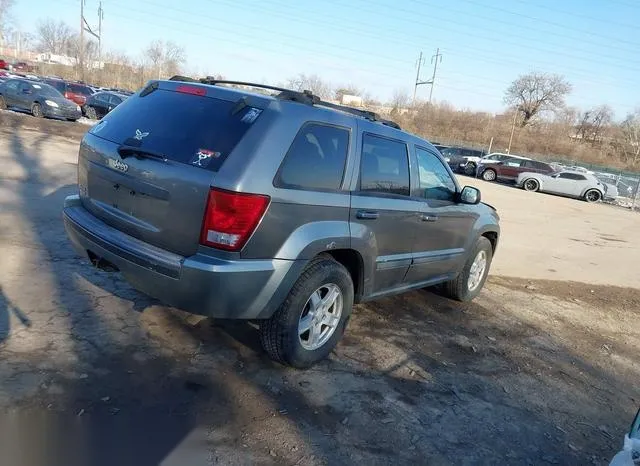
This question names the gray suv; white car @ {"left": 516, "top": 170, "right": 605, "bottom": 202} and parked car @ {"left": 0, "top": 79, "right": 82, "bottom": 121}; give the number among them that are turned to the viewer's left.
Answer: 1

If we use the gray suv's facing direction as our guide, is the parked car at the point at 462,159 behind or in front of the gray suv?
in front

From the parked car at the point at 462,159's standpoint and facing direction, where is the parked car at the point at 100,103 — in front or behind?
in front

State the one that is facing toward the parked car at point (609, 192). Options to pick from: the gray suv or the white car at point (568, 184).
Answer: the gray suv

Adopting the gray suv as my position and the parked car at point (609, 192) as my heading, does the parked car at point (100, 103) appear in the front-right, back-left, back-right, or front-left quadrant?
front-left

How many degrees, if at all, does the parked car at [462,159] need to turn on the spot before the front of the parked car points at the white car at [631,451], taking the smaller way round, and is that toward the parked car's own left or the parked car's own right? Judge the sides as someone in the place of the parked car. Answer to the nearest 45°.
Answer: approximately 45° to the parked car's own left

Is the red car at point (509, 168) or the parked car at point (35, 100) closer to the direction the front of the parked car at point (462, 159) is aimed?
the parked car

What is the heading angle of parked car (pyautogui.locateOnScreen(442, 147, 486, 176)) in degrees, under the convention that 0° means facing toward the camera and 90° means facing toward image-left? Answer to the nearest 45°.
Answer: approximately 45°

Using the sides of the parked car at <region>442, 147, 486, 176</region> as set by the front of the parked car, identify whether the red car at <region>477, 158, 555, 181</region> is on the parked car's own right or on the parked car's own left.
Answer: on the parked car's own left

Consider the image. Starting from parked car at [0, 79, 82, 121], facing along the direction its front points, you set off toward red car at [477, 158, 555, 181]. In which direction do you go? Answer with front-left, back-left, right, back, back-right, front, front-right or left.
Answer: front-left

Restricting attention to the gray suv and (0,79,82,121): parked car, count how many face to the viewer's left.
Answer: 0

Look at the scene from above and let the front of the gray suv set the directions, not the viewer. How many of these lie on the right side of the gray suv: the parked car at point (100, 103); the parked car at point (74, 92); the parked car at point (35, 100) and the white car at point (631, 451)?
1

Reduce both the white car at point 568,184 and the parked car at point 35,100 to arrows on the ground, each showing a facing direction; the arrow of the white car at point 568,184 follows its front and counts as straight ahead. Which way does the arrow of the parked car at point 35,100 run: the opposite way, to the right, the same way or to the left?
the opposite way

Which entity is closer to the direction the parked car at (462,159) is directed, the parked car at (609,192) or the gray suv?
the gray suv

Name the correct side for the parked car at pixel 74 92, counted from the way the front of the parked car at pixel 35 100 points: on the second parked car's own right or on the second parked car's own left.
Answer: on the second parked car's own left

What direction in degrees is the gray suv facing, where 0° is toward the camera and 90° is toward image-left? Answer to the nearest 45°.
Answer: approximately 225°

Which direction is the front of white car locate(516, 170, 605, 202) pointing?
to the viewer's left

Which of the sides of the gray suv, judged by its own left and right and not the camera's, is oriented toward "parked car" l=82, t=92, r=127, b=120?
left

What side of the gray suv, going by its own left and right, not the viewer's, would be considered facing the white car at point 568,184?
front

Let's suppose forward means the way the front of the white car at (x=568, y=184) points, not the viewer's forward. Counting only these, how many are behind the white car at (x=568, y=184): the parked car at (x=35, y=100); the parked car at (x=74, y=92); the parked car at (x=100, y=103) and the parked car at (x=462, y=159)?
0
